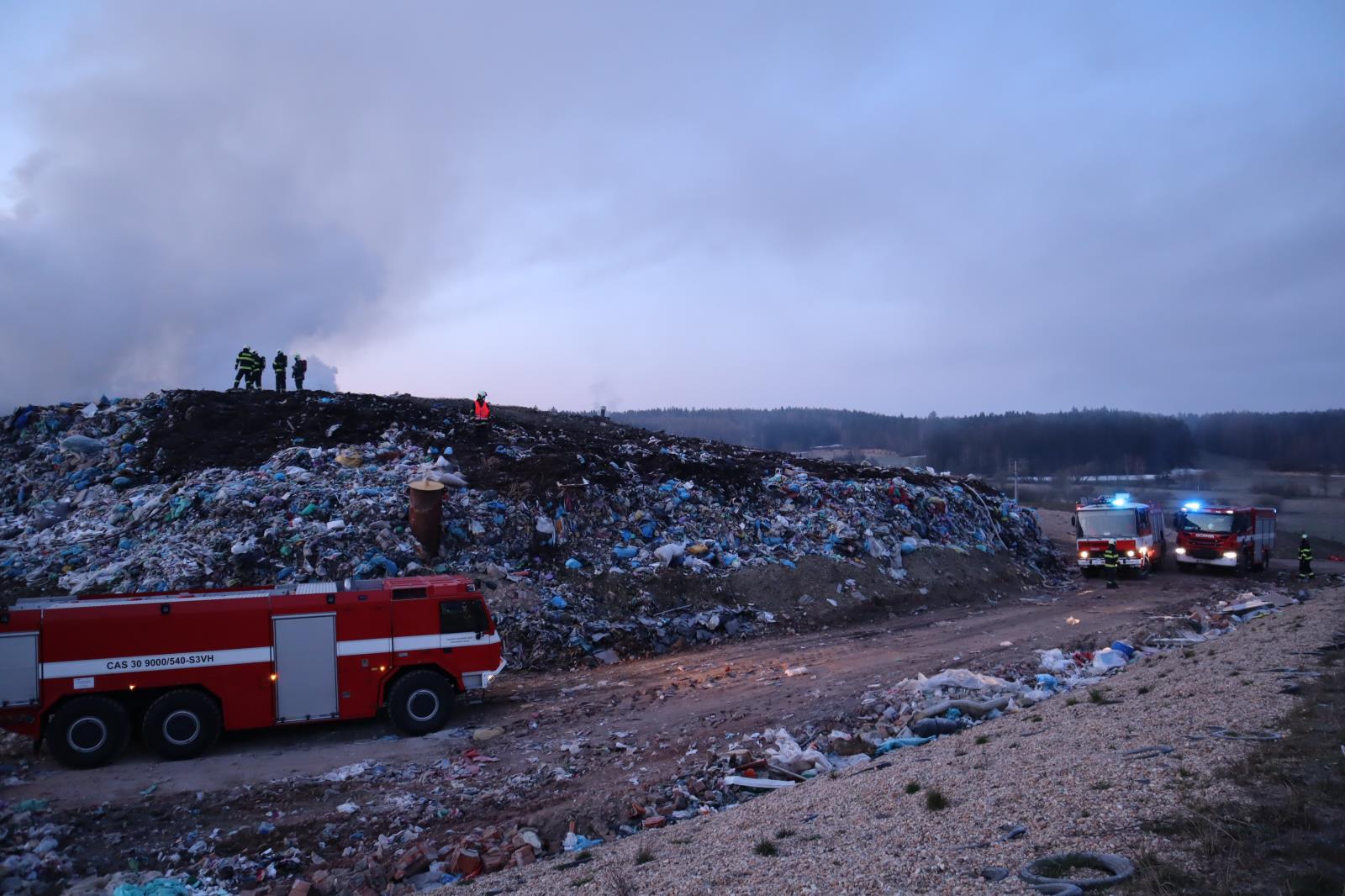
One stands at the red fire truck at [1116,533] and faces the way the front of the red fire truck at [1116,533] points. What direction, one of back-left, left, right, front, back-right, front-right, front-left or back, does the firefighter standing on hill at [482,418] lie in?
front-right

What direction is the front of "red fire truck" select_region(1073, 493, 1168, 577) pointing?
toward the camera

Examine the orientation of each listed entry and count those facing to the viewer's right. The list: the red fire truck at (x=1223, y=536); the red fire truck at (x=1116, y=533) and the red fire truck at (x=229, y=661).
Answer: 1

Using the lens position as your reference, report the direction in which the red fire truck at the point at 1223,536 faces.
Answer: facing the viewer and to the left of the viewer

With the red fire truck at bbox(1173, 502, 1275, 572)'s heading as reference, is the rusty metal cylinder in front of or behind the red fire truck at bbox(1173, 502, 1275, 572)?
in front

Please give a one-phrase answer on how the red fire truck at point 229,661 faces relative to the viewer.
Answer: facing to the right of the viewer

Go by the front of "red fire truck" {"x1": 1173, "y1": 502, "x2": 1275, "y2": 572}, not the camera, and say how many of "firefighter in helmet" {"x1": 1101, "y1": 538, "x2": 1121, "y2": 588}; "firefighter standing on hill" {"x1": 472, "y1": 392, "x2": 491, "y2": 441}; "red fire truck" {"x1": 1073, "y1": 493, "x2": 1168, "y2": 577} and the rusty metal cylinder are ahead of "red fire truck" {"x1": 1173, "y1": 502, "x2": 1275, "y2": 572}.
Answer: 4

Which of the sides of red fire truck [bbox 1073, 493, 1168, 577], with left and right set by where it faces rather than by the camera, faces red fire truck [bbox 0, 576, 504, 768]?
front

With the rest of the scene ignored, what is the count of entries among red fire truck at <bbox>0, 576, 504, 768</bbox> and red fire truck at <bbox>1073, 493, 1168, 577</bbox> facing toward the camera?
1

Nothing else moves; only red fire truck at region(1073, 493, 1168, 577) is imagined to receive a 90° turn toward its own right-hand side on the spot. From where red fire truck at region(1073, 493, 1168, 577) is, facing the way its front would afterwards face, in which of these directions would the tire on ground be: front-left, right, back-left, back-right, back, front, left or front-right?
left

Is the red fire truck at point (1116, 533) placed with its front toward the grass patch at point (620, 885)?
yes

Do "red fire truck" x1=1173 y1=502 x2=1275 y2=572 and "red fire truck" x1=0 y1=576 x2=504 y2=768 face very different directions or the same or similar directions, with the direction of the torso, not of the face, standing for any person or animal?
very different directions

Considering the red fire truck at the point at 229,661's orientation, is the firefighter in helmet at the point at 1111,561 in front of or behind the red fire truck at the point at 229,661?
in front

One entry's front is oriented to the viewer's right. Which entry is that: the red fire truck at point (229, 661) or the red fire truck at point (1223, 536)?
the red fire truck at point (229, 661)

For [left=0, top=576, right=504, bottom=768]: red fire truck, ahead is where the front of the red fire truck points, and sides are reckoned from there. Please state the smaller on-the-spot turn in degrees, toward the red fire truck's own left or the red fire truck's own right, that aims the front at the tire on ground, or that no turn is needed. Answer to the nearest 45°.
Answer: approximately 45° to the red fire truck's own right

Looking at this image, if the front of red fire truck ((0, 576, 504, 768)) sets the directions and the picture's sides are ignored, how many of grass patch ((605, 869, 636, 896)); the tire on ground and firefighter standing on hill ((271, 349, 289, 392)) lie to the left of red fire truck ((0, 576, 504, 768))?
1
